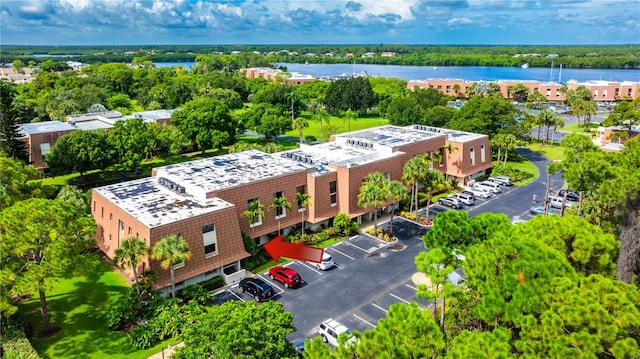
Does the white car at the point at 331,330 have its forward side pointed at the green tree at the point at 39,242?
no

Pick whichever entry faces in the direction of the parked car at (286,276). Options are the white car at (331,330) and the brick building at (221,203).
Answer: the brick building

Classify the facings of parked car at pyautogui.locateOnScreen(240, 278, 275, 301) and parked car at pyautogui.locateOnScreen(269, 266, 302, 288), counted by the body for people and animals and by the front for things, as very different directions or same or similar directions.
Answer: same or similar directions

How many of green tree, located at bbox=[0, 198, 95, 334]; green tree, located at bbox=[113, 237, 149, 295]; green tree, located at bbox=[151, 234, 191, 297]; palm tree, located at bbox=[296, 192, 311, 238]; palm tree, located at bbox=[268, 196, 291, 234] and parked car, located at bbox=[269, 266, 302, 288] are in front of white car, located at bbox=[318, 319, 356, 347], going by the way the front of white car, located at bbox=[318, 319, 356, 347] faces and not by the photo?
0

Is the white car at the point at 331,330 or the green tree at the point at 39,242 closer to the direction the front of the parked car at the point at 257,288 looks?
the green tree

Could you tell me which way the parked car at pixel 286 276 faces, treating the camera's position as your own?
facing away from the viewer and to the left of the viewer

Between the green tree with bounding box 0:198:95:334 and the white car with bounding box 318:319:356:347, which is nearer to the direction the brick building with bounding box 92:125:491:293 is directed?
the white car

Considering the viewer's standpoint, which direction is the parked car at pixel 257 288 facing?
facing away from the viewer and to the left of the viewer

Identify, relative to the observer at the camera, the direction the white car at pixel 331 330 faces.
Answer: facing the viewer and to the right of the viewer

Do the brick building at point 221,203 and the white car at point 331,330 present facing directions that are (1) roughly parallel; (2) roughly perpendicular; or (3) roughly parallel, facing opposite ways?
roughly parallel

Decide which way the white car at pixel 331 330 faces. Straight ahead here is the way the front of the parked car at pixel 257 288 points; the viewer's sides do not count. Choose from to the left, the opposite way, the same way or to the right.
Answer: the opposite way

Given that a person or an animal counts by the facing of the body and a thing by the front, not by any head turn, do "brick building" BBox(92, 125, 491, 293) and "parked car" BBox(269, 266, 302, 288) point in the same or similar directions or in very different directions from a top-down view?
very different directions

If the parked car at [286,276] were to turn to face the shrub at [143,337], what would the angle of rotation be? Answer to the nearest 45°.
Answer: approximately 90° to its left

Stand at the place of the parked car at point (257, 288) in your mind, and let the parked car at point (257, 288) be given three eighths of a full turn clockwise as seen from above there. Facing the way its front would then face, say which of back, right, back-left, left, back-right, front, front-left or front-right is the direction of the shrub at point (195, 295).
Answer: back

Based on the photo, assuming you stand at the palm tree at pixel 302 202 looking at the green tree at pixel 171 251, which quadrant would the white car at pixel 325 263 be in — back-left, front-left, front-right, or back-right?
front-left

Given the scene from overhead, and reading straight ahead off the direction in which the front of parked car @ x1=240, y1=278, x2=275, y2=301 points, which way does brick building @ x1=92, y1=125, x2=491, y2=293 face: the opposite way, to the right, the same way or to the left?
the opposite way

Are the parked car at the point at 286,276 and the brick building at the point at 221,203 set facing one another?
yes

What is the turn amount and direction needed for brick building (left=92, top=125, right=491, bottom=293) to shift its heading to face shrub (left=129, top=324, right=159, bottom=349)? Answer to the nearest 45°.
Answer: approximately 45° to its right
